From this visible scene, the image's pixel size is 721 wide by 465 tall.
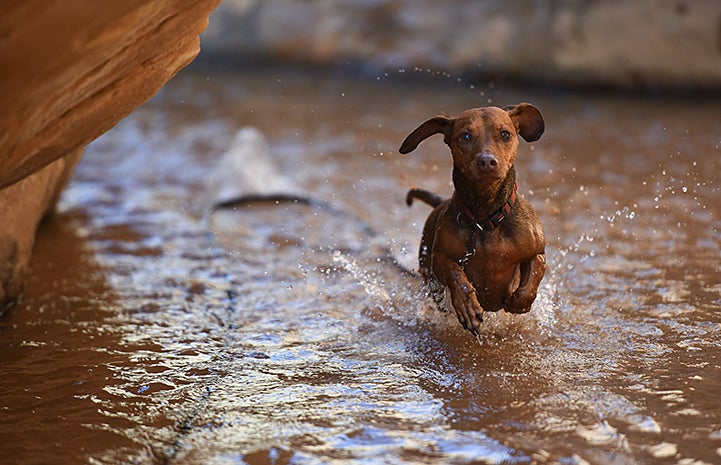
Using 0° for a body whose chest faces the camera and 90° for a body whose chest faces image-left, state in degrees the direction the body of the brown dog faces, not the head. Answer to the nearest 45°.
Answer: approximately 0°
